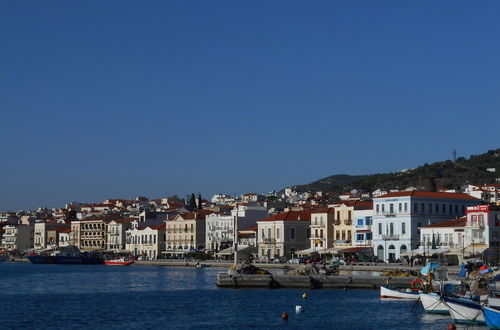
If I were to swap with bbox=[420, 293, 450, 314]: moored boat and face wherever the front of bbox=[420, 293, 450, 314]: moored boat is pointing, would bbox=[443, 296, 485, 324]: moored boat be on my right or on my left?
on my left

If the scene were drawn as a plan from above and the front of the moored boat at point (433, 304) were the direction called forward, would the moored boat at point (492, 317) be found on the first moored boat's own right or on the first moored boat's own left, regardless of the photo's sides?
on the first moored boat's own left

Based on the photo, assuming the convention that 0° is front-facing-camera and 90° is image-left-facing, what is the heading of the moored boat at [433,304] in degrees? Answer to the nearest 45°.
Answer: approximately 90°
